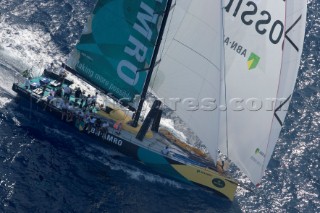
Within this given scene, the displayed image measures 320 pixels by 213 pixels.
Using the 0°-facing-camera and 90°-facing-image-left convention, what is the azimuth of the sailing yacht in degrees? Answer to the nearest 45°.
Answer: approximately 315°
